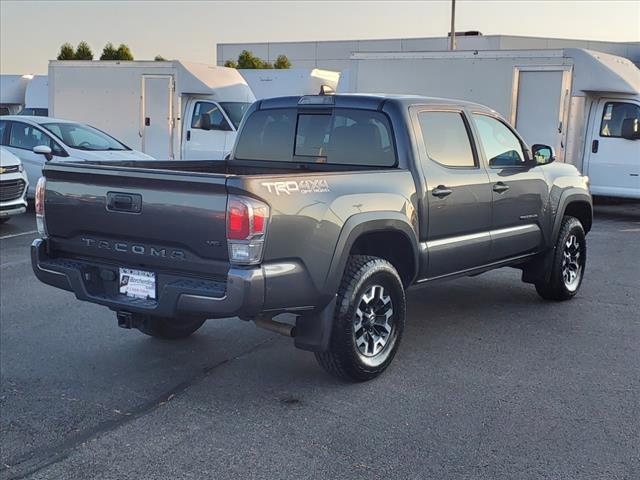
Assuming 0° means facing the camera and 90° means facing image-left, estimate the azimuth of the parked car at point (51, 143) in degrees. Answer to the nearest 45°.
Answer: approximately 315°

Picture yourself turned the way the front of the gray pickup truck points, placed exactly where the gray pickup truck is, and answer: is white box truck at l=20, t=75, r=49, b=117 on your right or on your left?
on your left

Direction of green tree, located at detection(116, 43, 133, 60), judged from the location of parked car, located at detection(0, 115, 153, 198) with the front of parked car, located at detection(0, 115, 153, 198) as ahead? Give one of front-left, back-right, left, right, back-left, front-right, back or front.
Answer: back-left

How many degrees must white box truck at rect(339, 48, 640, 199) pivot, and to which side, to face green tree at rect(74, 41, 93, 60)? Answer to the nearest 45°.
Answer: approximately 135° to its left

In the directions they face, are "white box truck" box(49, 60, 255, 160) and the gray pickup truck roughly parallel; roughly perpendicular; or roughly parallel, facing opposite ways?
roughly perpendicular

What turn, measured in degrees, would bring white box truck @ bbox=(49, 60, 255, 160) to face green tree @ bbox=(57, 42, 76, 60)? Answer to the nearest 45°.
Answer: approximately 135° to its left

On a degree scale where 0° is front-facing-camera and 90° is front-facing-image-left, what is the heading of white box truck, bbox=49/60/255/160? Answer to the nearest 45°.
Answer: approximately 315°

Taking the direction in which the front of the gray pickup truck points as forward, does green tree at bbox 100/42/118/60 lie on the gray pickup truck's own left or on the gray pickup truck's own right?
on the gray pickup truck's own left

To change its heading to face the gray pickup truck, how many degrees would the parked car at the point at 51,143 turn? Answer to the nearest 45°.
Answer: approximately 45° to its right

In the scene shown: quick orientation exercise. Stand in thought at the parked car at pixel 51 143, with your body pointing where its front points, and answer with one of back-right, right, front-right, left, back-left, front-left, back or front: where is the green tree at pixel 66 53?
back-left

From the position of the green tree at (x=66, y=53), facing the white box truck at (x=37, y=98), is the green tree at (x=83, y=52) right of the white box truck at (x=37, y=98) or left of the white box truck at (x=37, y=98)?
left

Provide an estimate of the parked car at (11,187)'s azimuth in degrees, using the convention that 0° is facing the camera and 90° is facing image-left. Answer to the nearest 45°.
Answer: approximately 315°

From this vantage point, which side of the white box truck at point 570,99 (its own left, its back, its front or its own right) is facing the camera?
right

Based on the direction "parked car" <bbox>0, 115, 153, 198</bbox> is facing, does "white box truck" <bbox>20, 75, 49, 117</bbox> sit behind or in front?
behind

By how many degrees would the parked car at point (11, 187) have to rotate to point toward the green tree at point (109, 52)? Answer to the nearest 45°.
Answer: approximately 135° to its left

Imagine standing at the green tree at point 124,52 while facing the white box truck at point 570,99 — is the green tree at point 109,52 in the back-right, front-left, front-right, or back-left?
back-right

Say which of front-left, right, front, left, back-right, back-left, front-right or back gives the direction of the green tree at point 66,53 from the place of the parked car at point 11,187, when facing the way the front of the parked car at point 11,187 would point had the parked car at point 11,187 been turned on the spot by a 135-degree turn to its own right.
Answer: right

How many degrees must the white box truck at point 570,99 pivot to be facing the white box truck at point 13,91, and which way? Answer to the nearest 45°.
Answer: approximately 135° to its left
